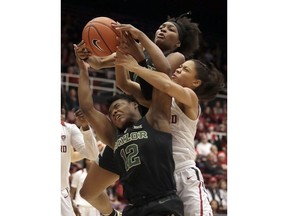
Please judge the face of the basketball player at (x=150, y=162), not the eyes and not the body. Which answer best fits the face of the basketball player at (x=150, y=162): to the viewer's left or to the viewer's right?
to the viewer's left

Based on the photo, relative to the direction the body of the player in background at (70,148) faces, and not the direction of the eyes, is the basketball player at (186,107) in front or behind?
in front

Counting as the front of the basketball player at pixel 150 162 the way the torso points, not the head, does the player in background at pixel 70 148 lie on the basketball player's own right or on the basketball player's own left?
on the basketball player's own right

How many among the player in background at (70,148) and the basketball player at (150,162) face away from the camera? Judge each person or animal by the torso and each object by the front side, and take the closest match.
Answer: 0

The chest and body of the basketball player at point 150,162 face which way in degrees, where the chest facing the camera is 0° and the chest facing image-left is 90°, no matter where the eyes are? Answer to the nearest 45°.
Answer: approximately 45°

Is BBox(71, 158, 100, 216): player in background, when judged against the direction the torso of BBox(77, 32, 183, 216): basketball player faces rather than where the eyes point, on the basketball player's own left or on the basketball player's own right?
on the basketball player's own right
